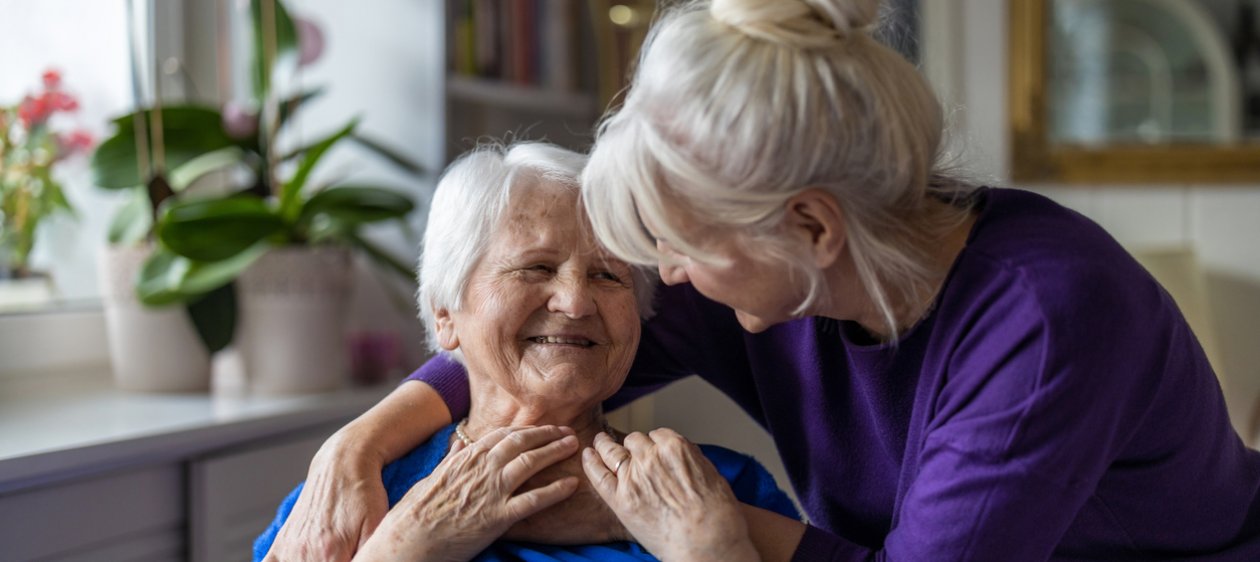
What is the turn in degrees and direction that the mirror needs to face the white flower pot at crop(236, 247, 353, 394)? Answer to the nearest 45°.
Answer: approximately 45° to its right

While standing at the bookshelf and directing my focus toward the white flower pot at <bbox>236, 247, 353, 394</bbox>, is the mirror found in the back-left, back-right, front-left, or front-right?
back-left

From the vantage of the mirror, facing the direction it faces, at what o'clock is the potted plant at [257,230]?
The potted plant is roughly at 1 o'clock from the mirror.

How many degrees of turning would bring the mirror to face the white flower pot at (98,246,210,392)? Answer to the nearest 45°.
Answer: approximately 45° to its right

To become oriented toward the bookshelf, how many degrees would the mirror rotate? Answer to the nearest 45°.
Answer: approximately 45° to its right

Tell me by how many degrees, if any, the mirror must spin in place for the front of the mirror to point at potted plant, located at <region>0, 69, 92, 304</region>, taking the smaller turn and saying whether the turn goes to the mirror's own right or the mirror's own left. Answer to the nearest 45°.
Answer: approximately 45° to the mirror's own right

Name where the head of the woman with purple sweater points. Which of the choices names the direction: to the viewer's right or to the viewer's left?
to the viewer's left

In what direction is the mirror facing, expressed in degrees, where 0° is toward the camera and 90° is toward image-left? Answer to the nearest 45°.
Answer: approximately 0°

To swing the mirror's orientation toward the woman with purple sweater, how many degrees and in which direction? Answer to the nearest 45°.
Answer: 0° — it already faces them
